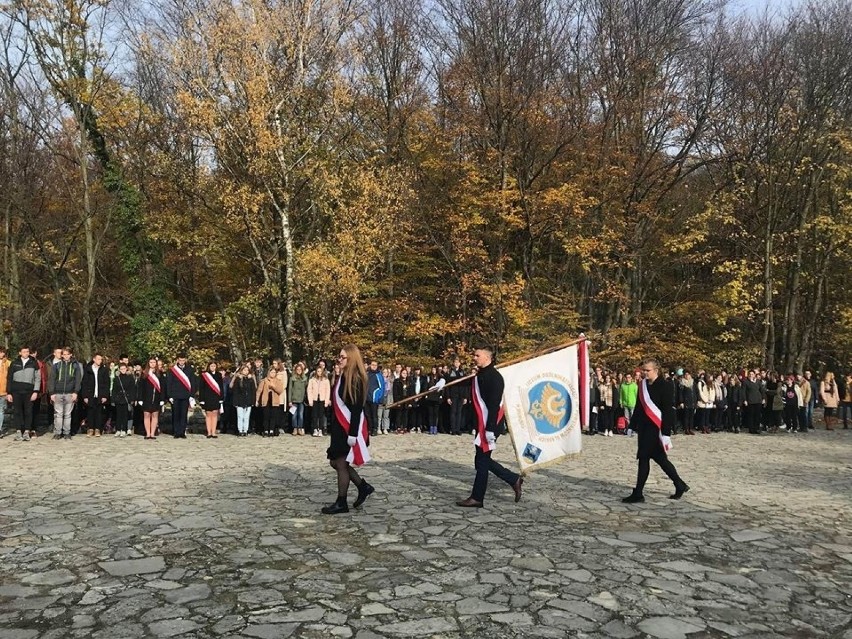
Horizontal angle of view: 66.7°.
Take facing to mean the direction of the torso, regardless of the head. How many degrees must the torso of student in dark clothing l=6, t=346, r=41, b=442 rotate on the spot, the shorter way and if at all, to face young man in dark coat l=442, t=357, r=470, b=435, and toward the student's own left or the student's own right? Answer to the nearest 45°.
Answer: approximately 90° to the student's own left

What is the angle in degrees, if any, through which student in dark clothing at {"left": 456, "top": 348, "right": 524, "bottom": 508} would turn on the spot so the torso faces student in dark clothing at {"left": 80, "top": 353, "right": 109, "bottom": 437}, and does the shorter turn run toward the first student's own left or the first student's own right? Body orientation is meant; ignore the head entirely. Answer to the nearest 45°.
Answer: approximately 45° to the first student's own right

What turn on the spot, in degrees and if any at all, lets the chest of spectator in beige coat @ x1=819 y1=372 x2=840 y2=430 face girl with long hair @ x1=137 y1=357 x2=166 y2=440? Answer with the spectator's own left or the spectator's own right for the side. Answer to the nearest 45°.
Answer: approximately 45° to the spectator's own right

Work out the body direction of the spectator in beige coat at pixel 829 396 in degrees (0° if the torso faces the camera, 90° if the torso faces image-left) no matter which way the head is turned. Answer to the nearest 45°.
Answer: approximately 0°

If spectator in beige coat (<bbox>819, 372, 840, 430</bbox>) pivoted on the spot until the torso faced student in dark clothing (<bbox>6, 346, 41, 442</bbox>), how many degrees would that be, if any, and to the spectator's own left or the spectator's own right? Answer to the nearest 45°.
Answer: approximately 45° to the spectator's own right

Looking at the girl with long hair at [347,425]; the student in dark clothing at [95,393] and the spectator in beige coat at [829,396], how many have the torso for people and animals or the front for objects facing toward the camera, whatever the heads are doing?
2

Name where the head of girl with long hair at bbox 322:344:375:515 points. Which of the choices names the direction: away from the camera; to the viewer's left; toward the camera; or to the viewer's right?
to the viewer's left

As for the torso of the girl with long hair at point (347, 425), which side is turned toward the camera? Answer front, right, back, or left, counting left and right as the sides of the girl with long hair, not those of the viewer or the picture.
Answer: left

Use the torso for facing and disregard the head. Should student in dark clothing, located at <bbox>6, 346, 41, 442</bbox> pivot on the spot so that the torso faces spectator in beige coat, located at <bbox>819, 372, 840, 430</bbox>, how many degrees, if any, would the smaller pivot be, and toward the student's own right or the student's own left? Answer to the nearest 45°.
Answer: approximately 90° to the student's own left
